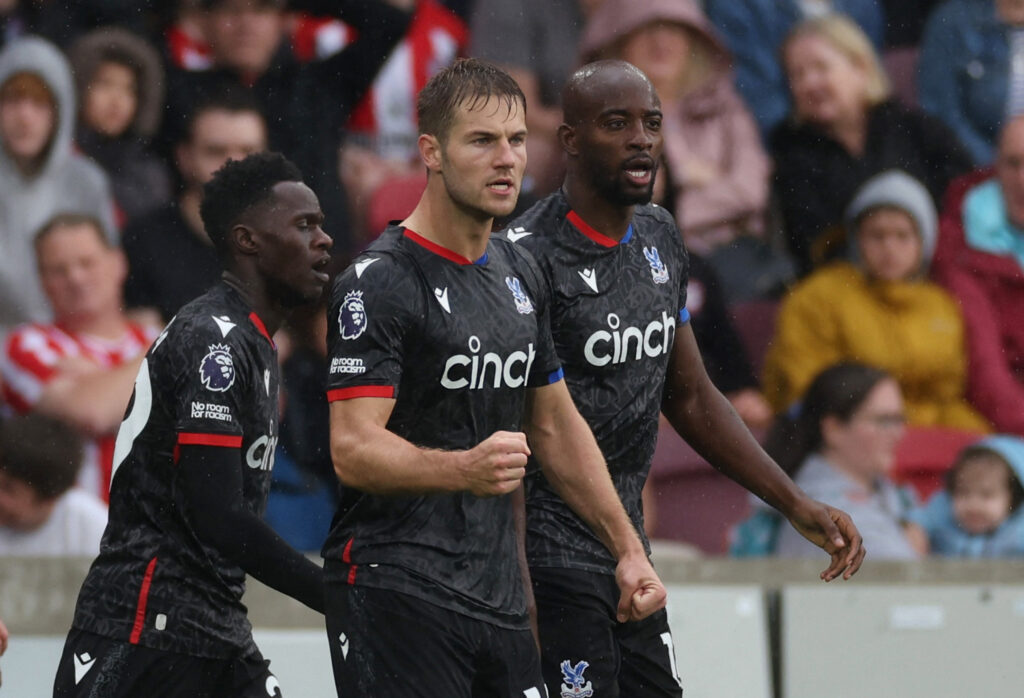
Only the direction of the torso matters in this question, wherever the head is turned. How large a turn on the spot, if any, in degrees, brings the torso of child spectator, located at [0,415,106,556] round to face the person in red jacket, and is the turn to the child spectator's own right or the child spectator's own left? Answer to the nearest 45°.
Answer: approximately 135° to the child spectator's own left

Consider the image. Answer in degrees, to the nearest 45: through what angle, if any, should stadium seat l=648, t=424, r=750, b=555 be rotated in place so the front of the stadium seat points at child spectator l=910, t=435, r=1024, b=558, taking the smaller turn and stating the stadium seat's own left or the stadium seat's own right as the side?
approximately 90° to the stadium seat's own left

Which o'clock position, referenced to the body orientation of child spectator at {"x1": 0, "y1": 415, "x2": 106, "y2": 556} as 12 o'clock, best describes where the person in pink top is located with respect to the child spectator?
The person in pink top is roughly at 8 o'clock from the child spectator.

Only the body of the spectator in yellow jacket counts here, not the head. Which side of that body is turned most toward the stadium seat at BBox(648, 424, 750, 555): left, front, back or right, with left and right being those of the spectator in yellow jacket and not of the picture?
front

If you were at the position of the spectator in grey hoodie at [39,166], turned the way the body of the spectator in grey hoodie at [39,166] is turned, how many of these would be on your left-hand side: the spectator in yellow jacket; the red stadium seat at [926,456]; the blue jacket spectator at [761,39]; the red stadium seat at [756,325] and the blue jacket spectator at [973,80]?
5

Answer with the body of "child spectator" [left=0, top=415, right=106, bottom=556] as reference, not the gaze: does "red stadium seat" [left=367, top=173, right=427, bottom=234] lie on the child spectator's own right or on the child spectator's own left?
on the child spectator's own left

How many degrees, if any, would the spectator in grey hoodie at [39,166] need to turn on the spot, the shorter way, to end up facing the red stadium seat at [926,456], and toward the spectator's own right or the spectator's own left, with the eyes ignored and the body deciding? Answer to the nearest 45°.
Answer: approximately 90° to the spectator's own left
